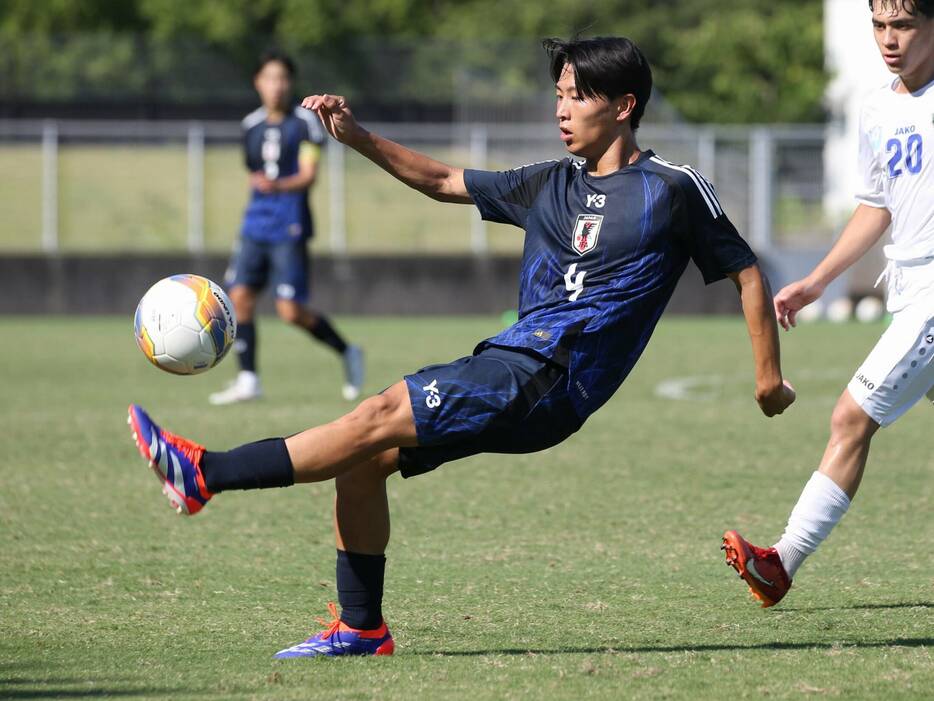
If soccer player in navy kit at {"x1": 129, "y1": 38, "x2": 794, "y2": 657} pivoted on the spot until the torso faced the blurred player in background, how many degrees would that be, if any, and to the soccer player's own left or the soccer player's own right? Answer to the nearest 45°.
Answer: approximately 135° to the soccer player's own right

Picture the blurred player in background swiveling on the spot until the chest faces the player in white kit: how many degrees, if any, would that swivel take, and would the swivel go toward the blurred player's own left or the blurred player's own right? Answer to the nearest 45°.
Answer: approximately 45° to the blurred player's own left

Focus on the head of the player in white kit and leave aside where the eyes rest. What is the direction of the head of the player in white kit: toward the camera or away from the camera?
toward the camera

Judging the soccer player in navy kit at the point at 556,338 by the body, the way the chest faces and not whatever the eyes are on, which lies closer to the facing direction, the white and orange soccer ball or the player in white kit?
the white and orange soccer ball

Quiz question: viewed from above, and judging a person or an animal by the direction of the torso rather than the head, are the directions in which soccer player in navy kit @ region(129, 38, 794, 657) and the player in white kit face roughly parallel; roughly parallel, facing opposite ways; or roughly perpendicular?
roughly parallel

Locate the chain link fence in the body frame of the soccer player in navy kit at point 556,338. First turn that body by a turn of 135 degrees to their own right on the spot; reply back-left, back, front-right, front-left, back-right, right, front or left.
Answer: front

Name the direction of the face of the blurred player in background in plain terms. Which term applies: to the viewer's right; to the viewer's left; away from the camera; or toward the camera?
toward the camera

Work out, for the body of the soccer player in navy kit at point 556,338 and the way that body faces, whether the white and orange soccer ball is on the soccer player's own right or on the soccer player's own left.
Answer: on the soccer player's own right

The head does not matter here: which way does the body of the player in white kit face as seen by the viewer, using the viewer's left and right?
facing the viewer and to the left of the viewer

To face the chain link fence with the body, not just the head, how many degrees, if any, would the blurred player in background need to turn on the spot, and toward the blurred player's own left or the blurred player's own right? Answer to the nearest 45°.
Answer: approximately 135° to the blurred player's own right

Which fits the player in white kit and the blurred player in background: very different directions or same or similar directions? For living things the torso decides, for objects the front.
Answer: same or similar directions

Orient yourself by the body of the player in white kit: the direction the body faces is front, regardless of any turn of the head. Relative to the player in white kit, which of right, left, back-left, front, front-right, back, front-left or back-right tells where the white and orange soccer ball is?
front-right
